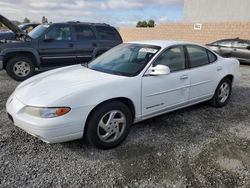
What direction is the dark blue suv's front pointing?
to the viewer's left

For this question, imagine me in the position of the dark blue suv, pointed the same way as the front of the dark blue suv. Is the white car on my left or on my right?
on my left

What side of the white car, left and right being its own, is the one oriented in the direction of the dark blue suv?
right
